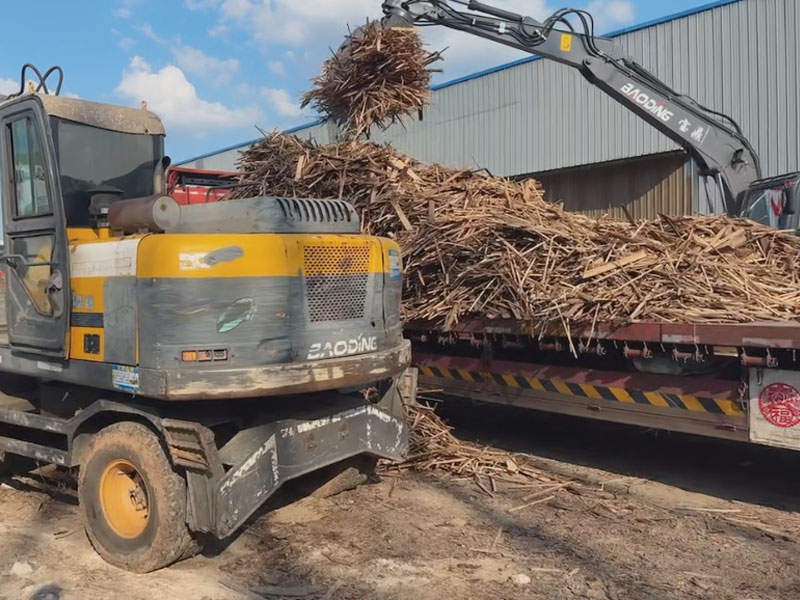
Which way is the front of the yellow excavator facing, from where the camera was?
facing away from the viewer and to the left of the viewer

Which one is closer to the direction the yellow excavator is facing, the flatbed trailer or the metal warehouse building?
the metal warehouse building

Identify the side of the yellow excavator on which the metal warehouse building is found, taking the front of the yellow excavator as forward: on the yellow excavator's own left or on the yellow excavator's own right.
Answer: on the yellow excavator's own right

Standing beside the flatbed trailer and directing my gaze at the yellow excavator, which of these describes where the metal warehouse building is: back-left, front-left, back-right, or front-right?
back-right

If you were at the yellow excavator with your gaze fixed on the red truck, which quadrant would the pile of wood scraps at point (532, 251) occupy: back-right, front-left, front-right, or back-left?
front-right

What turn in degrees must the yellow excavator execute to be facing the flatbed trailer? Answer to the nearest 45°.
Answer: approximately 135° to its right

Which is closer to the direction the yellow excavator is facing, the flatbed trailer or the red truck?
the red truck

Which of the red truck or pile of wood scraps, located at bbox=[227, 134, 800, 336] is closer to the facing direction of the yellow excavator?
the red truck

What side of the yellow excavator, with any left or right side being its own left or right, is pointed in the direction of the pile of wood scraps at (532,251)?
right

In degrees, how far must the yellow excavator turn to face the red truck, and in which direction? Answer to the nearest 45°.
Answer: approximately 45° to its right

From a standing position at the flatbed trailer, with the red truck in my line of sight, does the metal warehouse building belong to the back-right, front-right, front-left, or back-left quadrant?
front-right
